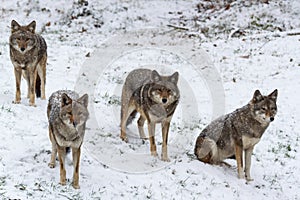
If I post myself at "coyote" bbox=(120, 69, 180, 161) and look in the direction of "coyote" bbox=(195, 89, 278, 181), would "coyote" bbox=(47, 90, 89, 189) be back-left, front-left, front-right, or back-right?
back-right

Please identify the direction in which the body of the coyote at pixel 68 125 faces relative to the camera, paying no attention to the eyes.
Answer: toward the camera

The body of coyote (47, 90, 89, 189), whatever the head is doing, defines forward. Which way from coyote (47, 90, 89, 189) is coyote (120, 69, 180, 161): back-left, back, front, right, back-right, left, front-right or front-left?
back-left

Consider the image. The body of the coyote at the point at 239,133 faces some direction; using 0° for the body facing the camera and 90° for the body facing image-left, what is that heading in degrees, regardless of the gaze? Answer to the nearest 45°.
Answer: approximately 315°

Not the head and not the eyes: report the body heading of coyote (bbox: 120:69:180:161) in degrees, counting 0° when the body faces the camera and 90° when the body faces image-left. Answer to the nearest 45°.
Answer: approximately 315°

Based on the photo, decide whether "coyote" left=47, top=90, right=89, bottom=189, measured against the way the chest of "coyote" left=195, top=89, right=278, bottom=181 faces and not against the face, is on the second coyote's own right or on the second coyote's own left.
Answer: on the second coyote's own right

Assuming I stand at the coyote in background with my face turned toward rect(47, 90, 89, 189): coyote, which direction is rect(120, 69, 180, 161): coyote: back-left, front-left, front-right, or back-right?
front-left

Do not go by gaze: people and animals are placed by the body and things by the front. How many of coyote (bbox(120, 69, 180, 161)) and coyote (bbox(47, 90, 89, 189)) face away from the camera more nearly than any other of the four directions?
0

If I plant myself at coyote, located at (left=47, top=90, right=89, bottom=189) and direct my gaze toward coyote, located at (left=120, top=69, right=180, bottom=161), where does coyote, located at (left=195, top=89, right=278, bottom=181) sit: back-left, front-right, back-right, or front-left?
front-right

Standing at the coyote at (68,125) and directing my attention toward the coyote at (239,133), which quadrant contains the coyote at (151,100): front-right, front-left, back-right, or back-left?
front-left
